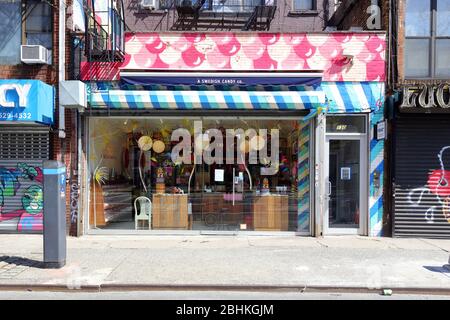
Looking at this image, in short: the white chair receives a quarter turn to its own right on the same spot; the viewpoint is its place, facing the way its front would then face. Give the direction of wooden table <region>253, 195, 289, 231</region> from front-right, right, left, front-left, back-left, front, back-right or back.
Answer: back

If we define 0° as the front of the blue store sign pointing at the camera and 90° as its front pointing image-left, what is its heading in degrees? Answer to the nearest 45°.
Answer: approximately 0°

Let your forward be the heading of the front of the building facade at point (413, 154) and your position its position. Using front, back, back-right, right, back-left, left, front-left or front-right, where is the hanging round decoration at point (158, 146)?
right

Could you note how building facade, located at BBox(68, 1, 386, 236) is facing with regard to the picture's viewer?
facing the viewer

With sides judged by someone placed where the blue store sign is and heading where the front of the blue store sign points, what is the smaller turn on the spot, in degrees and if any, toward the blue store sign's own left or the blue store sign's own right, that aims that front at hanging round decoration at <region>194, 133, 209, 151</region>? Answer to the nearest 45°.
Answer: approximately 90° to the blue store sign's own left
